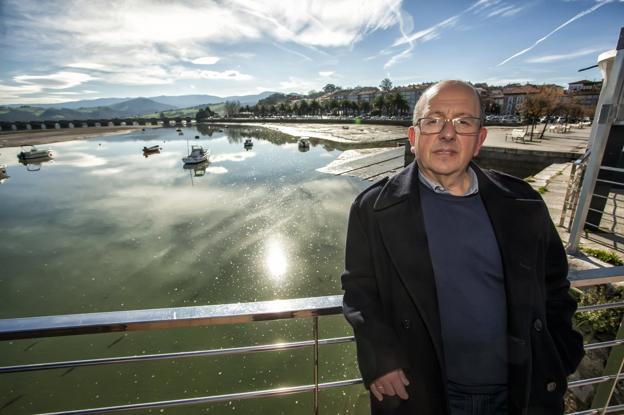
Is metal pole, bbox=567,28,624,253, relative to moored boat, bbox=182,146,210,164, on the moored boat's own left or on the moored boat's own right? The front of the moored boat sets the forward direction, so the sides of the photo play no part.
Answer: on the moored boat's own left

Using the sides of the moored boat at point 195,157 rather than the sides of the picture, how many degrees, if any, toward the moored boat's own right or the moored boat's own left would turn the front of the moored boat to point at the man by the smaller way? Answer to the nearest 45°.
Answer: approximately 45° to the moored boat's own left

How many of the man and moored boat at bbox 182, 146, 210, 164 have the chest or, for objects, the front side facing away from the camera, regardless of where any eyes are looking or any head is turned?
0

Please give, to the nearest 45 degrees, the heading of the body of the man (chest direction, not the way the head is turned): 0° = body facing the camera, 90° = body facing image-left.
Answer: approximately 0°

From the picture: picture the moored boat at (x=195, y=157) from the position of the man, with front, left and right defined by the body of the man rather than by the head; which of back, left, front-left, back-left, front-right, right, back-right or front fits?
back-right
